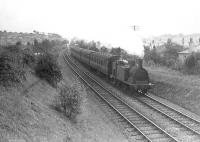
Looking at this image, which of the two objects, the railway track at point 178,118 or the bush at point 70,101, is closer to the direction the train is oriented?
the railway track

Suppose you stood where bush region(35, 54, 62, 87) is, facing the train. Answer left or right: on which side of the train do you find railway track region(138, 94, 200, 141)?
right

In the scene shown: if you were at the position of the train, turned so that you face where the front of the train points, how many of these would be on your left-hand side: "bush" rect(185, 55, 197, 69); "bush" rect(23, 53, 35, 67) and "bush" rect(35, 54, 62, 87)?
1

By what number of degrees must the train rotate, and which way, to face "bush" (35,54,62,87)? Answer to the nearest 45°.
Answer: approximately 90° to its right

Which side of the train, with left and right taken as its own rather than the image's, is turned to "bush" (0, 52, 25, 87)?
right

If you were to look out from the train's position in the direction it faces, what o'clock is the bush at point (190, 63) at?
The bush is roughly at 9 o'clock from the train.

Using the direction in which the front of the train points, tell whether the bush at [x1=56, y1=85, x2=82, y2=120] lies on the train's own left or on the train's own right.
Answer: on the train's own right

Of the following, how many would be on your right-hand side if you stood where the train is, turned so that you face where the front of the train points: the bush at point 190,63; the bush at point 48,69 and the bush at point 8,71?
2

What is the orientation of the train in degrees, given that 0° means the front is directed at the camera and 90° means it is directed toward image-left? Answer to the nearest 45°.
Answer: approximately 315°

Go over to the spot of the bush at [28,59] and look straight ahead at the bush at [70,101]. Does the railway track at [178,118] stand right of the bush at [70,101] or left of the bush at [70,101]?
left

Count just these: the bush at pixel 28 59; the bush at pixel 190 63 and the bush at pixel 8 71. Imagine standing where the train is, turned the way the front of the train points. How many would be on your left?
1

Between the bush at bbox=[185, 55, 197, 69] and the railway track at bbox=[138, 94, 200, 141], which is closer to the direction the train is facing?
the railway track
